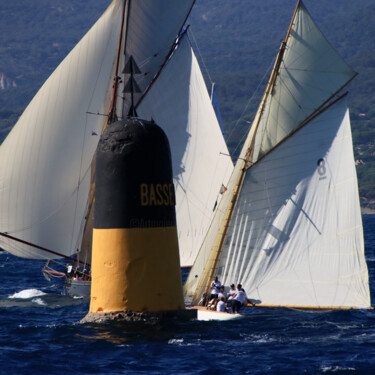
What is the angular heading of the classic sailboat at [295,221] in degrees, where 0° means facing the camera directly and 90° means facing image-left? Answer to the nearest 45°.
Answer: approximately 135°

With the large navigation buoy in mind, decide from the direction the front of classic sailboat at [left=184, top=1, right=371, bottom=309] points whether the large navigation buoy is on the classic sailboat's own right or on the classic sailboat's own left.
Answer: on the classic sailboat's own left
